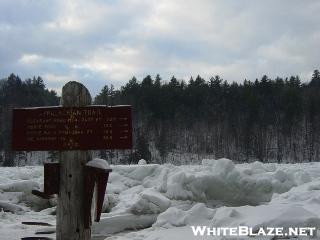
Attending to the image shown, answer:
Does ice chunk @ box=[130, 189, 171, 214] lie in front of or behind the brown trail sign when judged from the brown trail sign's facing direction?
behind

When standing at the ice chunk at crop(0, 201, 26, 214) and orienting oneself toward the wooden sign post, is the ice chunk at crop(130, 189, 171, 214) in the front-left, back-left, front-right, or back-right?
front-left

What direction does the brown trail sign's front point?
toward the camera

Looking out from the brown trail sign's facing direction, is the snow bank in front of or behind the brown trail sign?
behind

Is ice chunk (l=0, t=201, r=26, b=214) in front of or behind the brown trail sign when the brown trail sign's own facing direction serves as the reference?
behind
